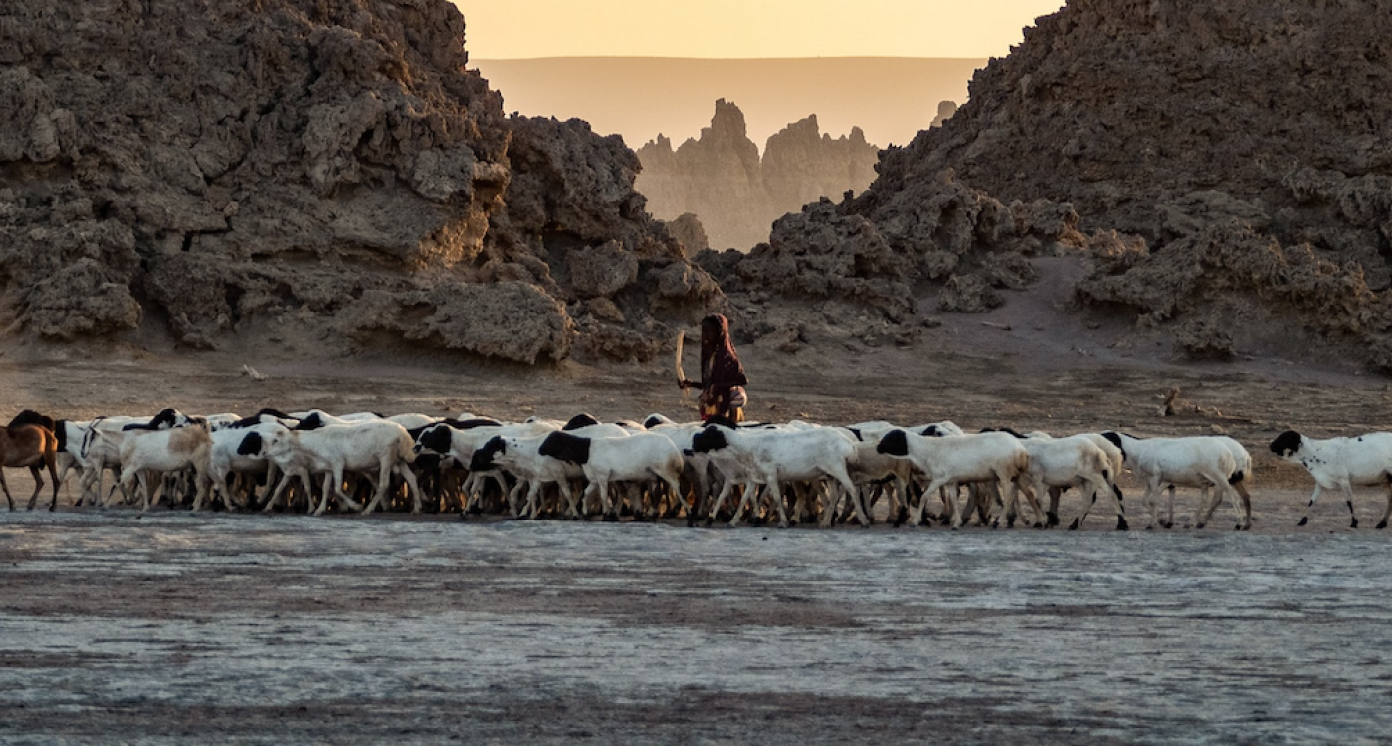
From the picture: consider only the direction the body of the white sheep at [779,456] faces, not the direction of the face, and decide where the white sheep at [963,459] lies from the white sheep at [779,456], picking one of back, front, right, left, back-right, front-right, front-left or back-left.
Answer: back

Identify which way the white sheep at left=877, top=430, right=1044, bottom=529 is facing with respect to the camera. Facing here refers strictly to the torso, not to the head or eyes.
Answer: to the viewer's left

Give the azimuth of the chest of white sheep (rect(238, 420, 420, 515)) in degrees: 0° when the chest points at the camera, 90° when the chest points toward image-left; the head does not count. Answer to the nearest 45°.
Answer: approximately 90°

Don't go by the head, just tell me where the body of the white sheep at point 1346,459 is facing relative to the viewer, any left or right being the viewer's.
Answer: facing to the left of the viewer

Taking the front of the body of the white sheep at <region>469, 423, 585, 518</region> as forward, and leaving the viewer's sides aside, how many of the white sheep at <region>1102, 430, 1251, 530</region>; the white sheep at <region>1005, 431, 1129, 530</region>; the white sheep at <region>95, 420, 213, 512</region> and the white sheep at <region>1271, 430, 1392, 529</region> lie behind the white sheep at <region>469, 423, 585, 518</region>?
3

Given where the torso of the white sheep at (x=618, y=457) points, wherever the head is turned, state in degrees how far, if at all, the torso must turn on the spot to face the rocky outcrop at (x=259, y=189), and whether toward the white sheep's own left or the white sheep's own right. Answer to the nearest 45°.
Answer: approximately 45° to the white sheep's own right

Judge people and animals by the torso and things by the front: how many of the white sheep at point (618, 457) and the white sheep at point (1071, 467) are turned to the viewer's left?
2

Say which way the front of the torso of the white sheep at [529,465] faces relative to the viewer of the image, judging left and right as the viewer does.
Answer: facing to the left of the viewer

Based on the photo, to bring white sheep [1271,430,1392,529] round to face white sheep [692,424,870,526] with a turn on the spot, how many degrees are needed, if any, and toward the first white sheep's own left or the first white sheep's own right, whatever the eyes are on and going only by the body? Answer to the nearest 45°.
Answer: approximately 45° to the first white sheep's own left

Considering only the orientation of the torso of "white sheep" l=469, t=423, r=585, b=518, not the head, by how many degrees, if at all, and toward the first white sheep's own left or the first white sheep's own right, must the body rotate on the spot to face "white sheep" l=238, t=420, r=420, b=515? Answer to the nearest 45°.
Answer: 0° — it already faces it

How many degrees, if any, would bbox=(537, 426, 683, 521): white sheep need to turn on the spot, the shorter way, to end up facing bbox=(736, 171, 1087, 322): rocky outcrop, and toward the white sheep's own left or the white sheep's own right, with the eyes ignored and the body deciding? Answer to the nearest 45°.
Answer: approximately 90° to the white sheep's own right
